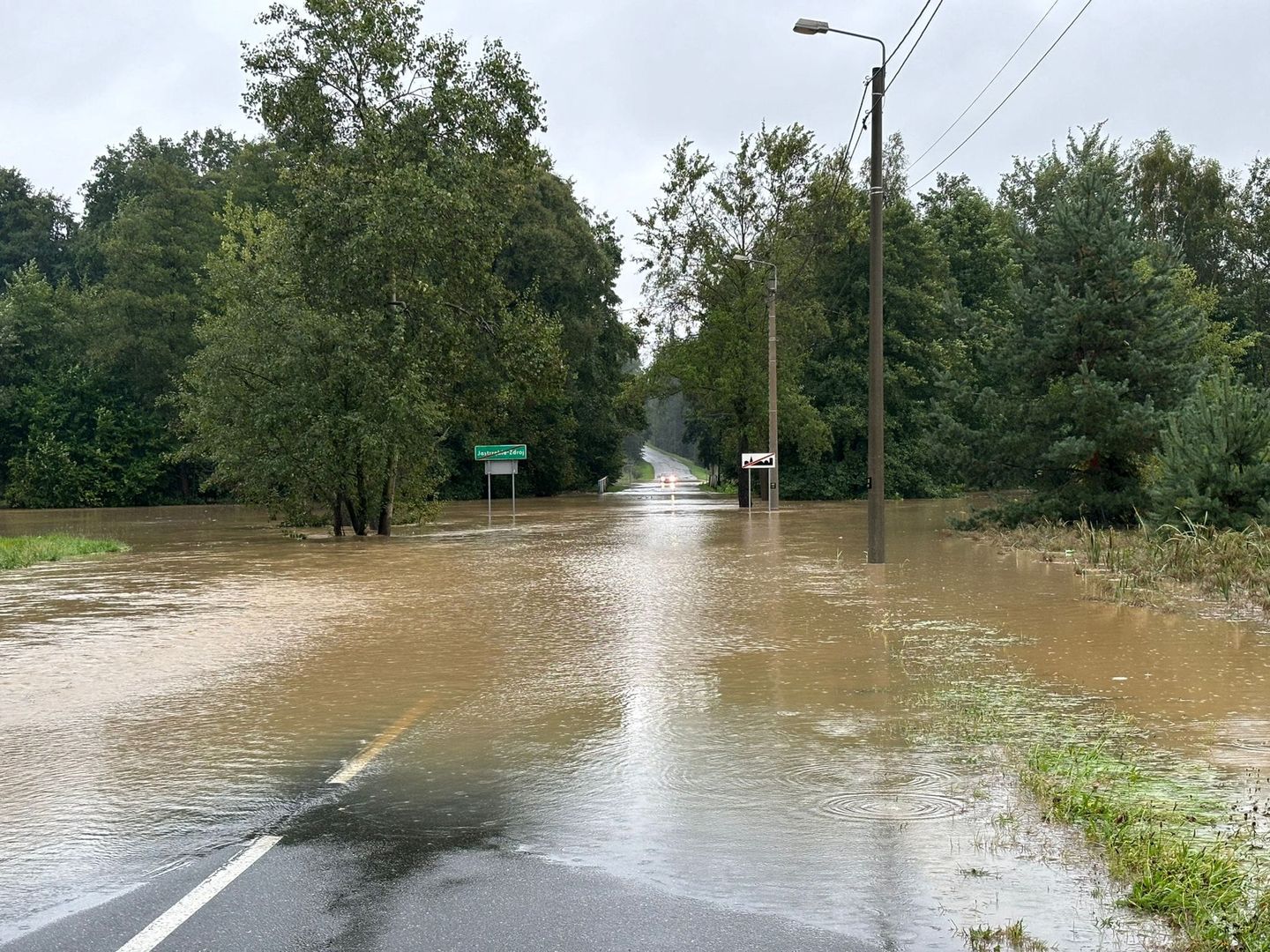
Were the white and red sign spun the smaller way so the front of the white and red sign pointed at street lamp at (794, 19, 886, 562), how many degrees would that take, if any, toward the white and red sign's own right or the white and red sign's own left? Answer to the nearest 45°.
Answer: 0° — it already faces it

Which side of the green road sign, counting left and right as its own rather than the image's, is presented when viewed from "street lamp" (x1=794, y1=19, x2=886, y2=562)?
front

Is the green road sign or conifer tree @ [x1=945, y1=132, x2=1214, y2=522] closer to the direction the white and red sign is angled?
the conifer tree

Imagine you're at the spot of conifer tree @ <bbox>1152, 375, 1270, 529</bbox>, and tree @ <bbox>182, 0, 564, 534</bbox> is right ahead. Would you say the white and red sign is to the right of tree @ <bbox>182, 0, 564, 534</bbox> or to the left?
right

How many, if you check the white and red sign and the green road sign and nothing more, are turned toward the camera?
2

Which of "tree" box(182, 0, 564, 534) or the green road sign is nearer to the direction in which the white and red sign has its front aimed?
the tree

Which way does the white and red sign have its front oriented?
toward the camera

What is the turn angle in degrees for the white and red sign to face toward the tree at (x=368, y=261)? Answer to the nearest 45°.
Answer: approximately 45° to its right

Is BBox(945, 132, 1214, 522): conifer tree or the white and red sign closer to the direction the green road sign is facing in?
the conifer tree

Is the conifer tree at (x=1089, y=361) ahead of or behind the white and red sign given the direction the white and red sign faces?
ahead

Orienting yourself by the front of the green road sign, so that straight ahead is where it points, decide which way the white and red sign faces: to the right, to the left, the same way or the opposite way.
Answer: the same way

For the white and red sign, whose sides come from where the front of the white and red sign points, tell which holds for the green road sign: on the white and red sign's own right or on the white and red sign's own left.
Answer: on the white and red sign's own right

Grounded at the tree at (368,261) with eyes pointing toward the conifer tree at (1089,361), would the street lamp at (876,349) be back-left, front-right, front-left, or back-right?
front-right

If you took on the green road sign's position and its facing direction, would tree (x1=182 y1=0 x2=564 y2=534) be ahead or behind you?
ahead
